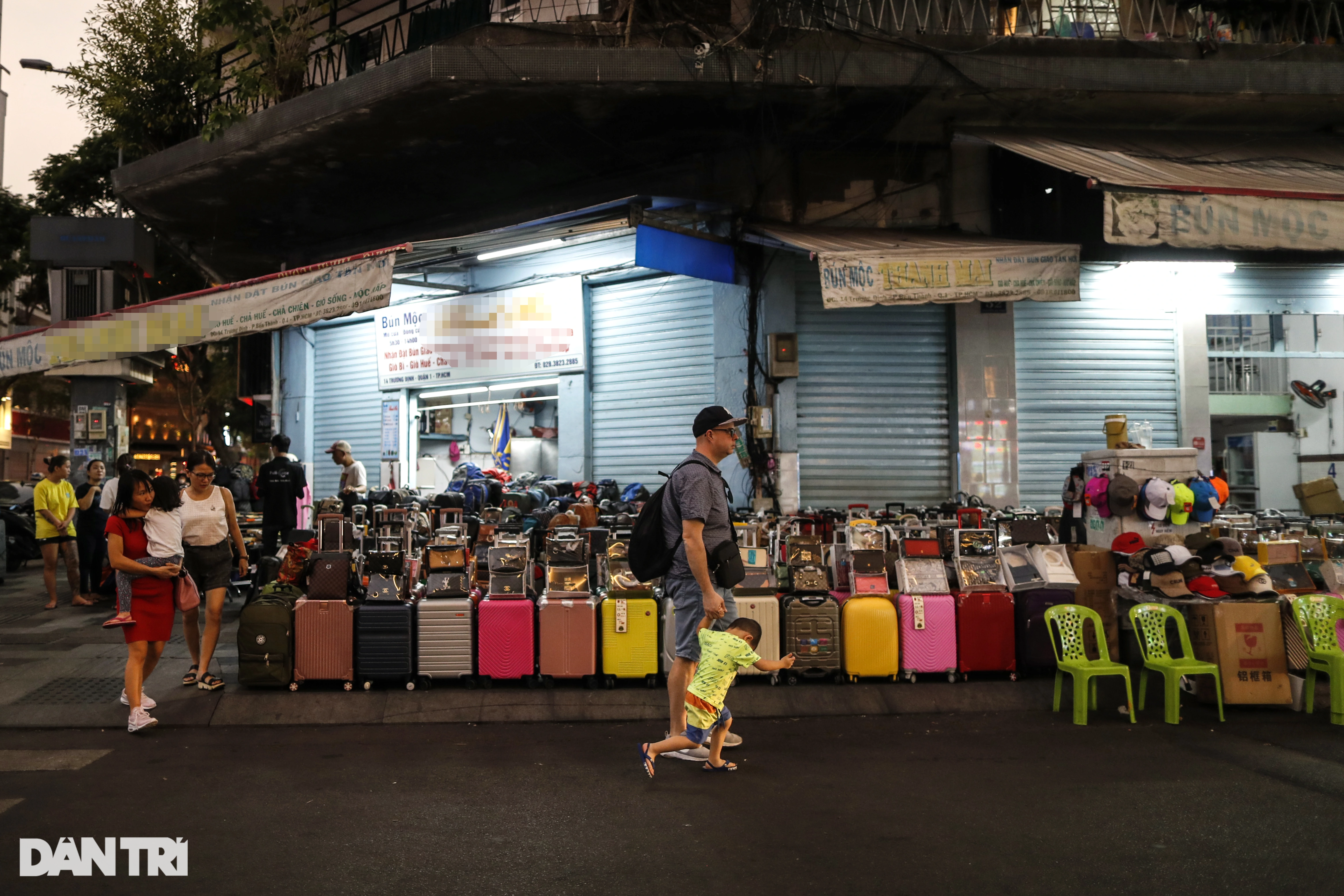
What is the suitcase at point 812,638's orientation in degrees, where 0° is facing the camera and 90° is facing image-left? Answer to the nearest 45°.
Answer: approximately 0°

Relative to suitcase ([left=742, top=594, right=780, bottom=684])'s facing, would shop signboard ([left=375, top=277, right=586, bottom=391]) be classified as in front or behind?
behind

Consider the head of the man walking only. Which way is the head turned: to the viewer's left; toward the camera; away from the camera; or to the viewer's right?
to the viewer's right

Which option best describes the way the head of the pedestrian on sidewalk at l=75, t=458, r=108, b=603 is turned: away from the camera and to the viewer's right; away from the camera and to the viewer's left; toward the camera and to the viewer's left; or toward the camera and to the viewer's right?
toward the camera and to the viewer's right

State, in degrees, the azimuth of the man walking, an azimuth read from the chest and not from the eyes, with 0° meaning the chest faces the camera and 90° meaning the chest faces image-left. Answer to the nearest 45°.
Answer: approximately 270°

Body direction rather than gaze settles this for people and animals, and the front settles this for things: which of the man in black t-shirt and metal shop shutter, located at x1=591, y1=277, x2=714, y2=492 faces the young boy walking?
the metal shop shutter
